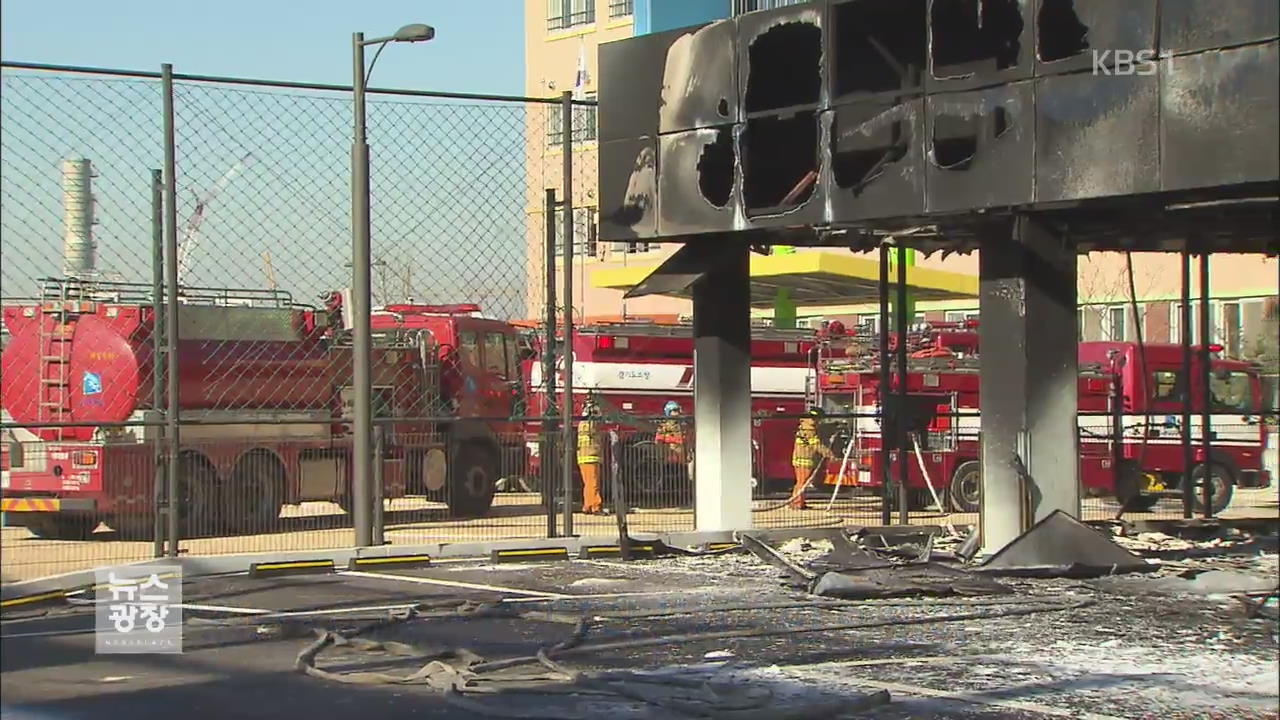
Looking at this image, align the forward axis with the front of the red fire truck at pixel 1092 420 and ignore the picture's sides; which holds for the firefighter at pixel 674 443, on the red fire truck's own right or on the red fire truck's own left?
on the red fire truck's own right

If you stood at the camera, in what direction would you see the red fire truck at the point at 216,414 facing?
facing away from the viewer and to the right of the viewer

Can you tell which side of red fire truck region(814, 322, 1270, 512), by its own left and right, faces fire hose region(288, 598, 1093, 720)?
right

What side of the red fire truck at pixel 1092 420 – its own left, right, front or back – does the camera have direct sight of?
right

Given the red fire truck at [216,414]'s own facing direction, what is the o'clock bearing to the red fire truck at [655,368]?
the red fire truck at [655,368] is roughly at 12 o'clock from the red fire truck at [216,414].

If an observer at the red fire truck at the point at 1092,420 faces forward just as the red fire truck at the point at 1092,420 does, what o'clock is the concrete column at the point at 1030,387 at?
The concrete column is roughly at 3 o'clock from the red fire truck.

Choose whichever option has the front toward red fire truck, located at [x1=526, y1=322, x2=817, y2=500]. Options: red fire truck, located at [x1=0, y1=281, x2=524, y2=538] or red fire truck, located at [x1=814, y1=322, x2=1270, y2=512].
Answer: red fire truck, located at [x1=0, y1=281, x2=524, y2=538]
